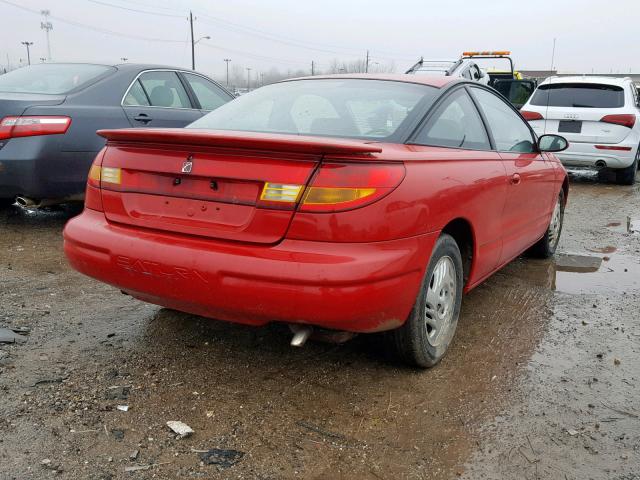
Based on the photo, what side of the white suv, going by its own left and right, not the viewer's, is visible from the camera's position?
back

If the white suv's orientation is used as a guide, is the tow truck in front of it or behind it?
in front

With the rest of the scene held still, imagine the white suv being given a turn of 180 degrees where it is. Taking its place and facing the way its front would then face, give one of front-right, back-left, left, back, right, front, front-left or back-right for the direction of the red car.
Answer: front

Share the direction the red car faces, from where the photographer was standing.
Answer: facing away from the viewer and to the right of the viewer
